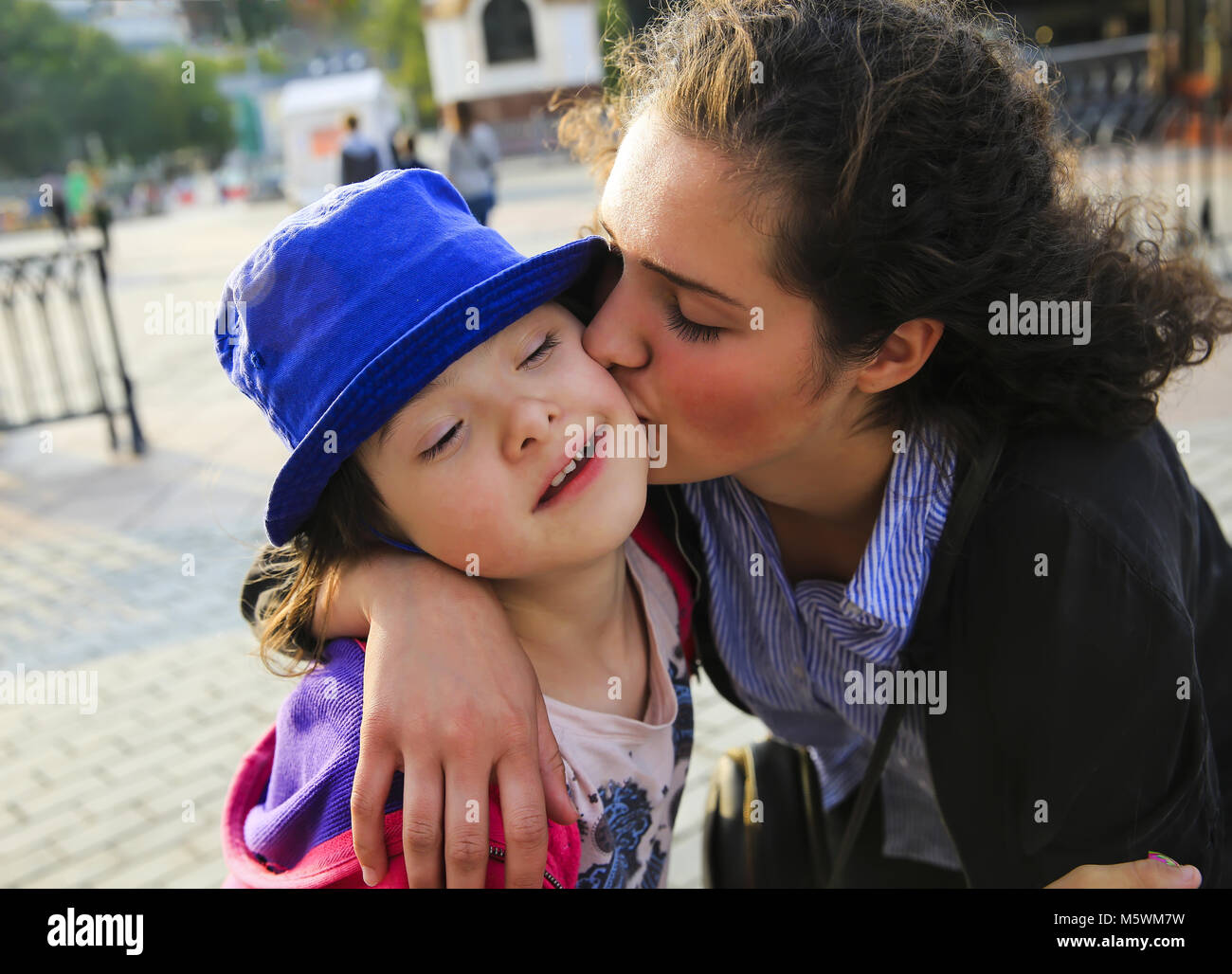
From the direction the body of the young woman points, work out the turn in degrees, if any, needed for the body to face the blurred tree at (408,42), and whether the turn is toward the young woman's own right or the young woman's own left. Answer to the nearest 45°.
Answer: approximately 135° to the young woman's own right

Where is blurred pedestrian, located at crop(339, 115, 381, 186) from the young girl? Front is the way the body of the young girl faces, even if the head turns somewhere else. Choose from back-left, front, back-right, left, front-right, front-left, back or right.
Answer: back-left

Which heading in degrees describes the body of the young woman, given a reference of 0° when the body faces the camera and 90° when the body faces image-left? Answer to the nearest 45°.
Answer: approximately 45°

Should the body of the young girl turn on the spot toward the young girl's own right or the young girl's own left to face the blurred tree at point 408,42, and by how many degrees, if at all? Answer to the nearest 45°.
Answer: approximately 135° to the young girl's own left

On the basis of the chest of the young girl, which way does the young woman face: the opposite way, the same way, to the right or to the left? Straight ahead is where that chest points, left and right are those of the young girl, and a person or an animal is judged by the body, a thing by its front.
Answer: to the right

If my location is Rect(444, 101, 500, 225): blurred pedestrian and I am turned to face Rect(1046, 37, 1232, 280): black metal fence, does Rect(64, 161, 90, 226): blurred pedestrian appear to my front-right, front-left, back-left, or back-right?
back-left

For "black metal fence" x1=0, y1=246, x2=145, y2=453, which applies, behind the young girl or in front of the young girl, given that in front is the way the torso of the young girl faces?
behind

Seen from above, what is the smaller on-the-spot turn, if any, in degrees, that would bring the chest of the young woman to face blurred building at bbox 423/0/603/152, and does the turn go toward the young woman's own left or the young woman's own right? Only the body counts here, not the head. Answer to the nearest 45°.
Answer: approximately 135° to the young woman's own right

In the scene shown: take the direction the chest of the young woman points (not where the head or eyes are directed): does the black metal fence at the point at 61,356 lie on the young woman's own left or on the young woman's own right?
on the young woman's own right
